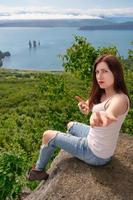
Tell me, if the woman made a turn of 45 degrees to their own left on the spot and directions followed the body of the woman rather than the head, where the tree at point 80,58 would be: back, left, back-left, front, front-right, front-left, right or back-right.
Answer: back

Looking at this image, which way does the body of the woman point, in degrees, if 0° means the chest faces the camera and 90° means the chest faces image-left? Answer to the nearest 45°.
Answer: approximately 45°
